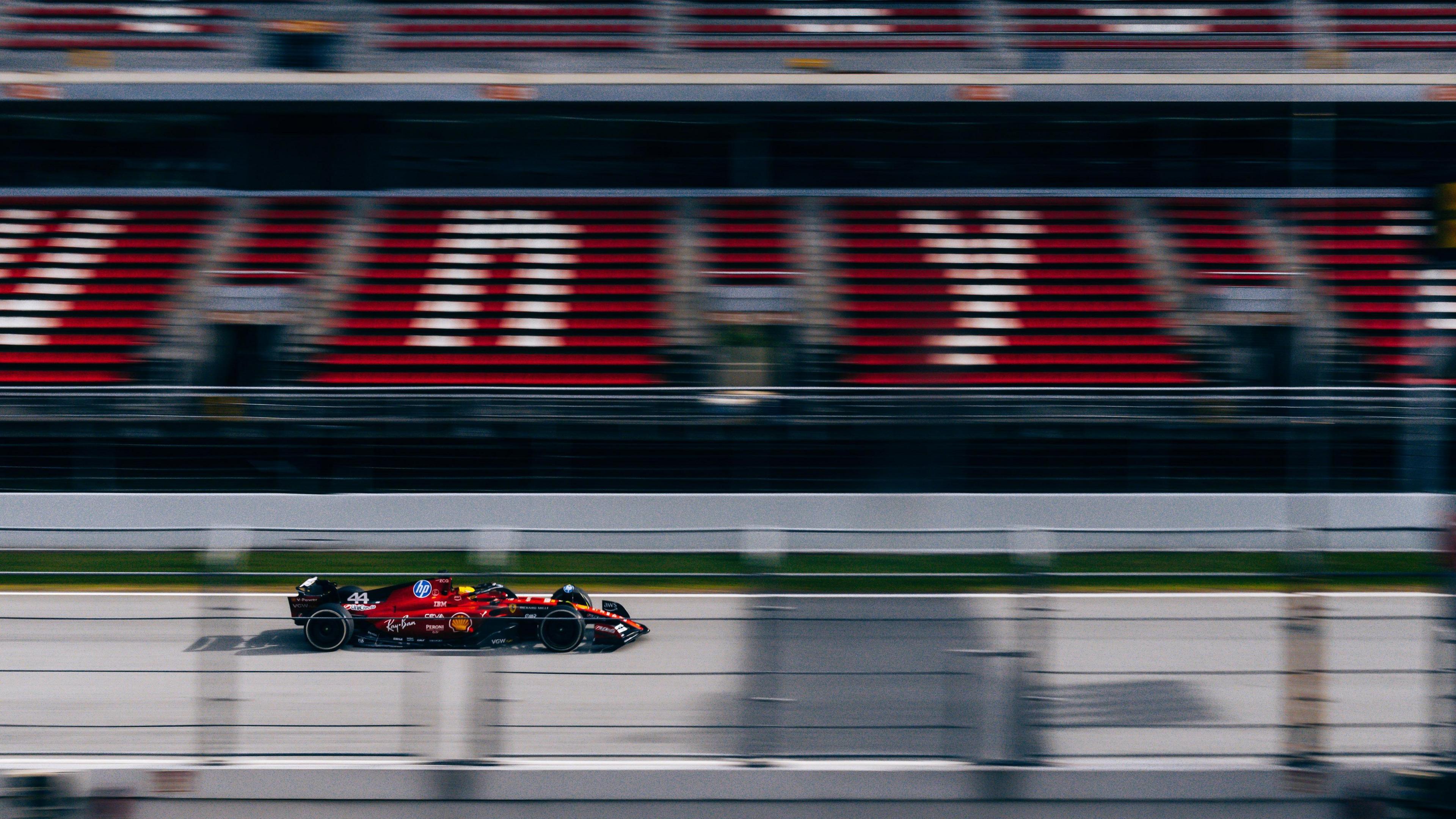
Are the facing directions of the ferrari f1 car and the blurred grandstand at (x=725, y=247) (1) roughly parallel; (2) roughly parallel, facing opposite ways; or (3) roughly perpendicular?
roughly perpendicular

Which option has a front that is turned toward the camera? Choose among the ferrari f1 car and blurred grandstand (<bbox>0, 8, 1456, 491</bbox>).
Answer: the blurred grandstand

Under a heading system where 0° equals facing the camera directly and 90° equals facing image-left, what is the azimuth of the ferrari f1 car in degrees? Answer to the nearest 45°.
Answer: approximately 270°

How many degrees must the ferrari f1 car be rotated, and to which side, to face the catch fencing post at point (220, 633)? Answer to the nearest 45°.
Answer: approximately 90° to its right

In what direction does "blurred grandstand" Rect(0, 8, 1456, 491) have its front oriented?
toward the camera

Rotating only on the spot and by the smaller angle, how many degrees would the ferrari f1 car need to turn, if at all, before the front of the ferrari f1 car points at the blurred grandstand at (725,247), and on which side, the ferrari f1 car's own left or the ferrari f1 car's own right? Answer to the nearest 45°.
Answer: approximately 45° to the ferrari f1 car's own left

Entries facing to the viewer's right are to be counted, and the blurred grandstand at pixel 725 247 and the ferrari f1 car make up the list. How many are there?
1

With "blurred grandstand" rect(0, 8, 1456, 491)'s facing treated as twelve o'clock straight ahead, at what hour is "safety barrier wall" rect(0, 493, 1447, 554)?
The safety barrier wall is roughly at 12 o'clock from the blurred grandstand.

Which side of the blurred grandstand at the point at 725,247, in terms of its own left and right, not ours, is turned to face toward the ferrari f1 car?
front

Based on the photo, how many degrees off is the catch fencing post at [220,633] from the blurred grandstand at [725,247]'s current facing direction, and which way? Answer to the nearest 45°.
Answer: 0° — it already faces it
